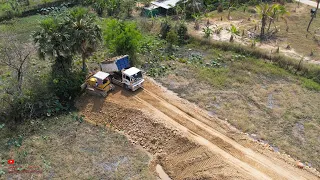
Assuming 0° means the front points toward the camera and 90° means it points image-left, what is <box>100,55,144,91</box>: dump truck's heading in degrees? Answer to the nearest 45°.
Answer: approximately 315°

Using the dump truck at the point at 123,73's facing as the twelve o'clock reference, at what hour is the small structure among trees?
The small structure among trees is roughly at 8 o'clock from the dump truck.

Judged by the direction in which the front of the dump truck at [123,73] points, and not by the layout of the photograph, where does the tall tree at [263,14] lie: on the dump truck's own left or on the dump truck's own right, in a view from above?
on the dump truck's own left

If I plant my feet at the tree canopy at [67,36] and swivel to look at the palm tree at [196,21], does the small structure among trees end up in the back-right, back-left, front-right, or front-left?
front-left

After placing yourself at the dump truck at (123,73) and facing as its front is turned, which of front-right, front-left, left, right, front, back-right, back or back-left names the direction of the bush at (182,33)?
left

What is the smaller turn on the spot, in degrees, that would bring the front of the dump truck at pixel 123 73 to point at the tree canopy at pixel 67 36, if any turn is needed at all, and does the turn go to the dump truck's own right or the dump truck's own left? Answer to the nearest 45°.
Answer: approximately 135° to the dump truck's own right

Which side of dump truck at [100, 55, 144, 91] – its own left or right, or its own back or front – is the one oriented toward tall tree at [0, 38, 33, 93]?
back

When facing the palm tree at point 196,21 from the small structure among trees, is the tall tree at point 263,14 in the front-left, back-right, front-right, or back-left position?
front-left
